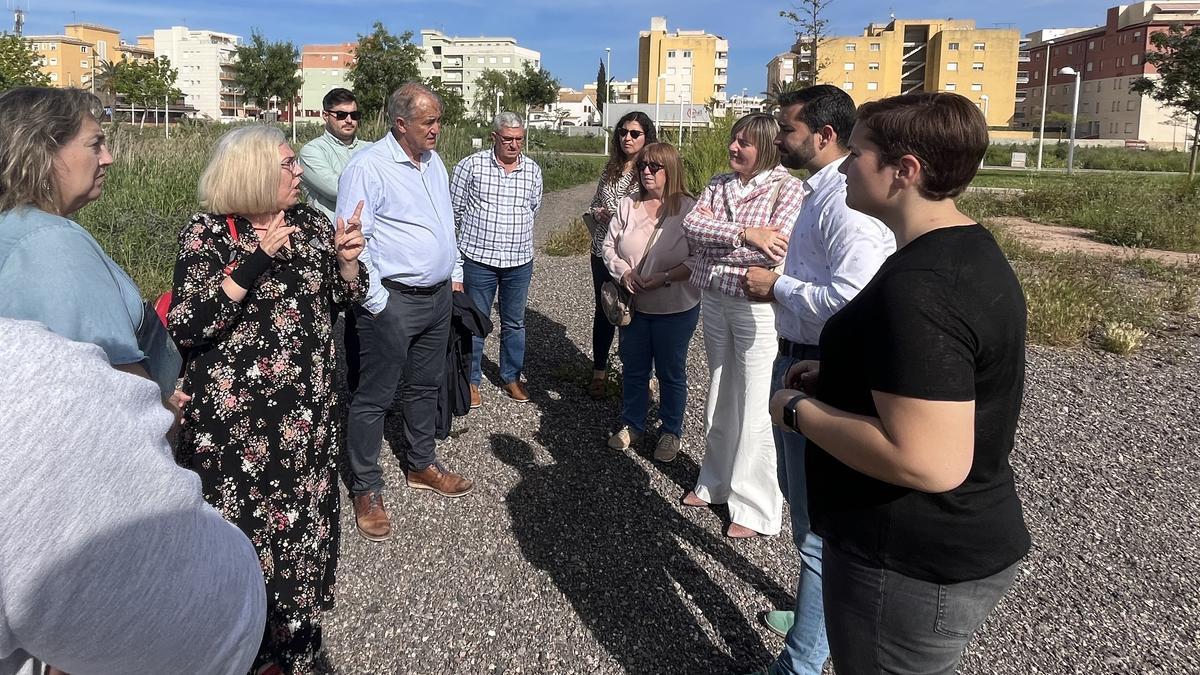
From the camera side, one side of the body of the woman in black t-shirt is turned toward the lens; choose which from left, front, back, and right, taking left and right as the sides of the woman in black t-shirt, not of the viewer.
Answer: left

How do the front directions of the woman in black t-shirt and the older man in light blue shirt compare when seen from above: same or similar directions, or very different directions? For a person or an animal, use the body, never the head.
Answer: very different directions

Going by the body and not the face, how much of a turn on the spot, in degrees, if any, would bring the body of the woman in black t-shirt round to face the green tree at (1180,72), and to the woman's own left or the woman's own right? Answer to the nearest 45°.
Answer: approximately 90° to the woman's own right

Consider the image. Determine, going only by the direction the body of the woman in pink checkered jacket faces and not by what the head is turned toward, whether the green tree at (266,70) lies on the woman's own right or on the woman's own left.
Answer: on the woman's own right

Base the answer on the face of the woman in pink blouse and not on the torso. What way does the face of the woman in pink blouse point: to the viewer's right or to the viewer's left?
to the viewer's left

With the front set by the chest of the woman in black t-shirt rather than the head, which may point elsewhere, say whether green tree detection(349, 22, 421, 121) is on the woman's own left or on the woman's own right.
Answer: on the woman's own right

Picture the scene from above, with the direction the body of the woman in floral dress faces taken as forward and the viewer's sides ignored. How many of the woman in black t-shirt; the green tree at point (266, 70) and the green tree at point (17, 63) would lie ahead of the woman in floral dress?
1

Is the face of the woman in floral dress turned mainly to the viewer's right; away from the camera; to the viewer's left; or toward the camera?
to the viewer's right

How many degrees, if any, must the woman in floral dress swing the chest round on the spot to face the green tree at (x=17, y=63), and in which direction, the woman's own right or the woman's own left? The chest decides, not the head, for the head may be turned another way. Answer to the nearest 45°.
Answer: approximately 135° to the woman's own left

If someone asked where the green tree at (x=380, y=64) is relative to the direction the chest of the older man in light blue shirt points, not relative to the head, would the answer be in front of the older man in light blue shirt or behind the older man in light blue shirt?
behind
